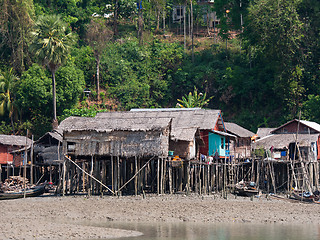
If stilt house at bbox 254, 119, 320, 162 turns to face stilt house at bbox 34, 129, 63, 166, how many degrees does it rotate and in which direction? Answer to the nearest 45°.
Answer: approximately 90° to its right

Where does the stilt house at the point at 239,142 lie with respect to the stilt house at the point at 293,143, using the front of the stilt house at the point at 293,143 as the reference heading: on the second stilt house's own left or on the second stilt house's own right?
on the second stilt house's own right

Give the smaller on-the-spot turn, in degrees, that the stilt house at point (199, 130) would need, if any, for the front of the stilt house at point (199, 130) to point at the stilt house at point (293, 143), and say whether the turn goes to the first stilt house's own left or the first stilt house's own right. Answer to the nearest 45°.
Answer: approximately 45° to the first stilt house's own left

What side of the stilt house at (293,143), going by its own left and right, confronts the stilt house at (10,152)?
right

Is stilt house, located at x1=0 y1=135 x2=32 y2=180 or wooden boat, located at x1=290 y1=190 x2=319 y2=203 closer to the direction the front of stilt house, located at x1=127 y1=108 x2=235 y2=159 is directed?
the wooden boat
